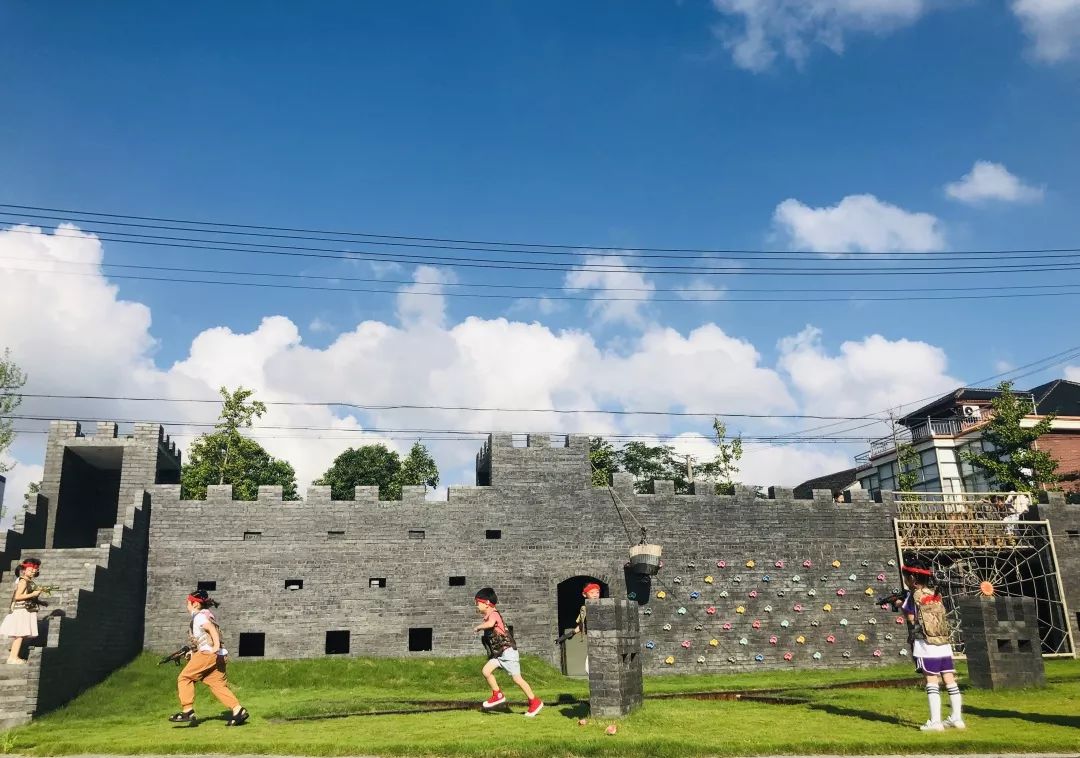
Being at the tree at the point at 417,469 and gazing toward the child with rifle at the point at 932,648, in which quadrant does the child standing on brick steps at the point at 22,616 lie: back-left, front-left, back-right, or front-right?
front-right

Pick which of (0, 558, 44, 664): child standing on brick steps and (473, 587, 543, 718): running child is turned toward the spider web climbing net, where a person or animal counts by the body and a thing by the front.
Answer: the child standing on brick steps

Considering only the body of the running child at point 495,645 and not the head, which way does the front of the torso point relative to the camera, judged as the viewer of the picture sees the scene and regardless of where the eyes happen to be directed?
to the viewer's left

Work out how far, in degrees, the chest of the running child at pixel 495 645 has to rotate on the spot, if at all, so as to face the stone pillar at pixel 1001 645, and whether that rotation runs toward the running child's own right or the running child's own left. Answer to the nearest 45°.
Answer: approximately 180°

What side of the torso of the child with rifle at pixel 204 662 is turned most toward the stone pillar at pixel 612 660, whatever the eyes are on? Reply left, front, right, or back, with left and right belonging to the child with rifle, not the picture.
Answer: back

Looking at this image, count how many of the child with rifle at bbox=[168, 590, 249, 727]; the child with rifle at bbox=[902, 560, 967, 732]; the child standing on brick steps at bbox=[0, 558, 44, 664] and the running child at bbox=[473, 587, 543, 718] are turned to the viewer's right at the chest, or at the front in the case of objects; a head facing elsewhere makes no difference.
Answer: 1

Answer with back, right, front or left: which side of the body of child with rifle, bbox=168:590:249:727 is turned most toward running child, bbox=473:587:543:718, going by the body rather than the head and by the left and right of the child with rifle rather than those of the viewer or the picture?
back

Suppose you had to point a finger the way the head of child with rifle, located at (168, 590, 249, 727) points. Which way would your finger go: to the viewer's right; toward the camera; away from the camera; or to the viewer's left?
to the viewer's left

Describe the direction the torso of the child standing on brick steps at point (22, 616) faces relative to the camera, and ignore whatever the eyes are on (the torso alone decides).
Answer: to the viewer's right

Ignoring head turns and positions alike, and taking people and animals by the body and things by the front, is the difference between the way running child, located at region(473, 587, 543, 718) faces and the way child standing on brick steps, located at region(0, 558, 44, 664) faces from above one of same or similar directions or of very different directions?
very different directions

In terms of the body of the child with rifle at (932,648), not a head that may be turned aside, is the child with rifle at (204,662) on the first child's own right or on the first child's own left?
on the first child's own left

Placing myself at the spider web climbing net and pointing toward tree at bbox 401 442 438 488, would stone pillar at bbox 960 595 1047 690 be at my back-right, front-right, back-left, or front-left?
back-left

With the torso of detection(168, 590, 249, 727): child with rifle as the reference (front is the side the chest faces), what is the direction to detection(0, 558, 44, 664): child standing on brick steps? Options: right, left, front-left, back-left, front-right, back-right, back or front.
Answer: front-right

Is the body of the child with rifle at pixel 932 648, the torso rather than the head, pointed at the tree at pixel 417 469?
yes

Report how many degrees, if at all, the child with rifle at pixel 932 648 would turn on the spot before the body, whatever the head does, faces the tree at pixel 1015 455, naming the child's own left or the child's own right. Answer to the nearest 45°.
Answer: approximately 45° to the child's own right

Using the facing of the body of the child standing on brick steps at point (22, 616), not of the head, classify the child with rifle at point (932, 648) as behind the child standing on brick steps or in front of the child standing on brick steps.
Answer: in front

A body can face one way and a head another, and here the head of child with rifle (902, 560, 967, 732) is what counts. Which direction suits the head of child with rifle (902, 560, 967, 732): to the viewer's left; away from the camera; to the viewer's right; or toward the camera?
to the viewer's left
